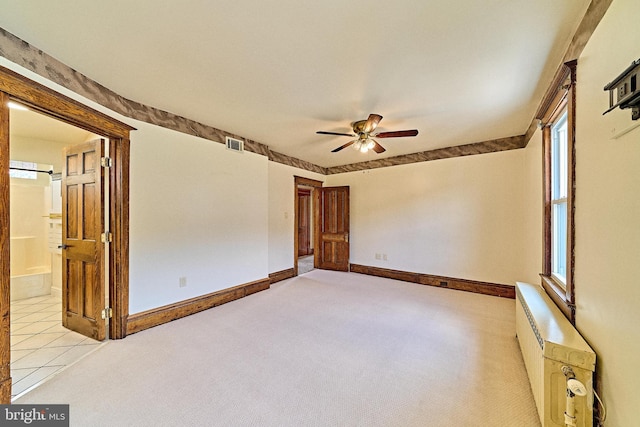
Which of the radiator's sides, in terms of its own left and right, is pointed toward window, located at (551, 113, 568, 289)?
right

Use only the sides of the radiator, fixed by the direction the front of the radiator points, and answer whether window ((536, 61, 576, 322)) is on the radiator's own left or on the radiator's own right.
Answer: on the radiator's own right

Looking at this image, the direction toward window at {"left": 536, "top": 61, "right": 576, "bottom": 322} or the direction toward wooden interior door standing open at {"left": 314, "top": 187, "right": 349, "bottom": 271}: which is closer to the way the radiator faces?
the wooden interior door standing open

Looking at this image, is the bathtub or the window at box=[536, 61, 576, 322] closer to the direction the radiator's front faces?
the bathtub

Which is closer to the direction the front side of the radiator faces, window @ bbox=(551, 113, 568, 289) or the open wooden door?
the open wooden door

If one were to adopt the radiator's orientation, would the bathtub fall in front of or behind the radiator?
in front

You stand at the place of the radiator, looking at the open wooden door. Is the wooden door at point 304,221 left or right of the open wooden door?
right

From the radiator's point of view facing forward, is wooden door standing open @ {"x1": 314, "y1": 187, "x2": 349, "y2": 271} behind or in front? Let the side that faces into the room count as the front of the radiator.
in front

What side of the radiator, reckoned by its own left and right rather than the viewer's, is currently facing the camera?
left
